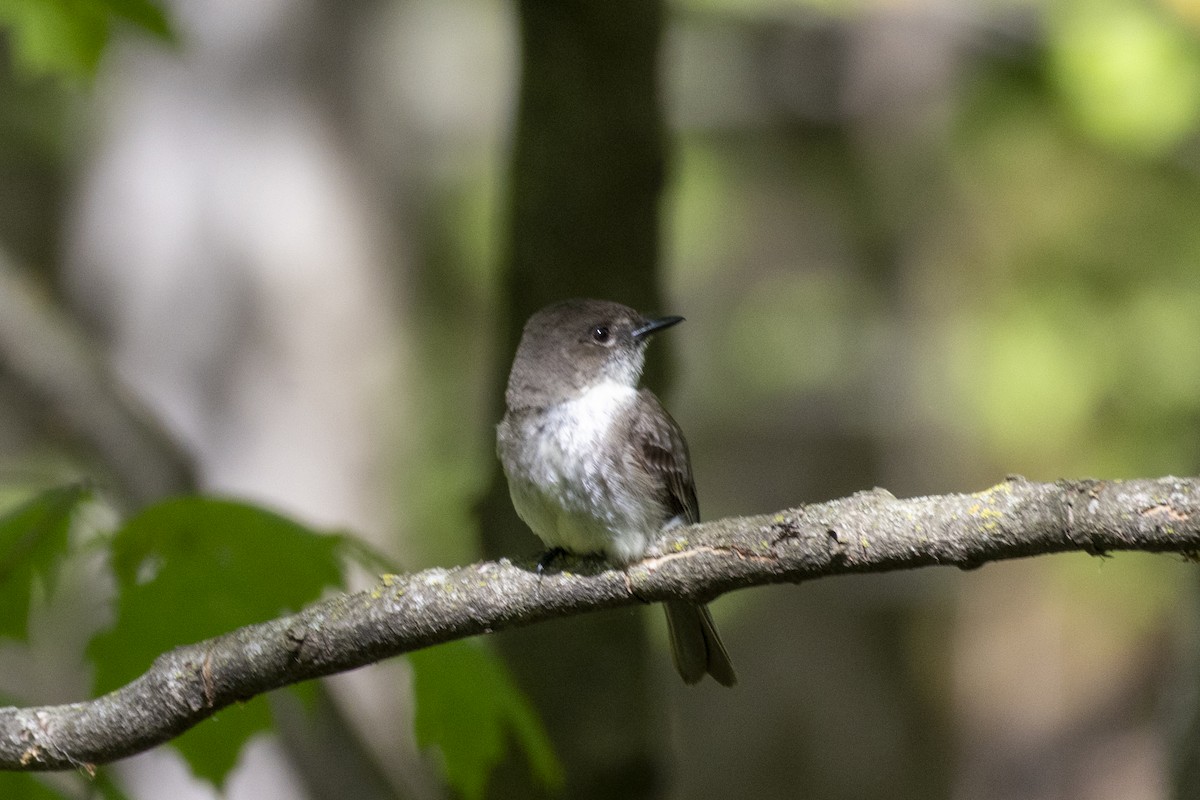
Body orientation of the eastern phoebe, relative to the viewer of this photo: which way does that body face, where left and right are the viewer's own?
facing the viewer and to the left of the viewer

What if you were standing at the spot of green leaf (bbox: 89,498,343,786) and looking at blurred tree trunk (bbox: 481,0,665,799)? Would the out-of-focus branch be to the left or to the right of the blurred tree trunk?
left

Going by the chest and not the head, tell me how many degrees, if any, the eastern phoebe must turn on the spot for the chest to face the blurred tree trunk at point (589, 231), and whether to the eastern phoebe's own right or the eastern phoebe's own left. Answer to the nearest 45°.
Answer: approximately 135° to the eastern phoebe's own right

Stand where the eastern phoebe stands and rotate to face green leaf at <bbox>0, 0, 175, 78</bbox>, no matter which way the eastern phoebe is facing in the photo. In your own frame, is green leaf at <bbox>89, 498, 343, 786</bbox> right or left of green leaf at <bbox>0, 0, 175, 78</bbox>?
left
